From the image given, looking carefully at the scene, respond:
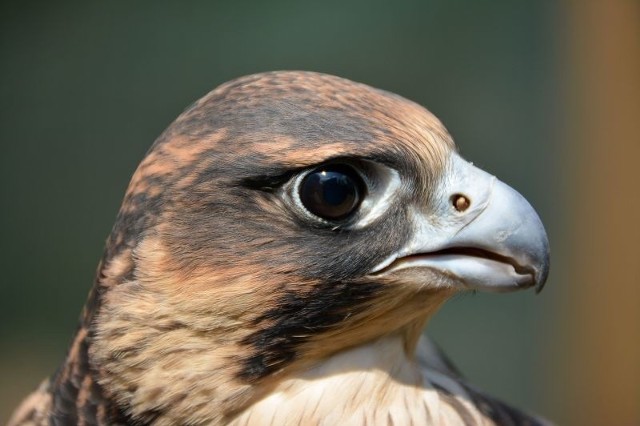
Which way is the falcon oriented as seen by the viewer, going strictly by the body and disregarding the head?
to the viewer's right
